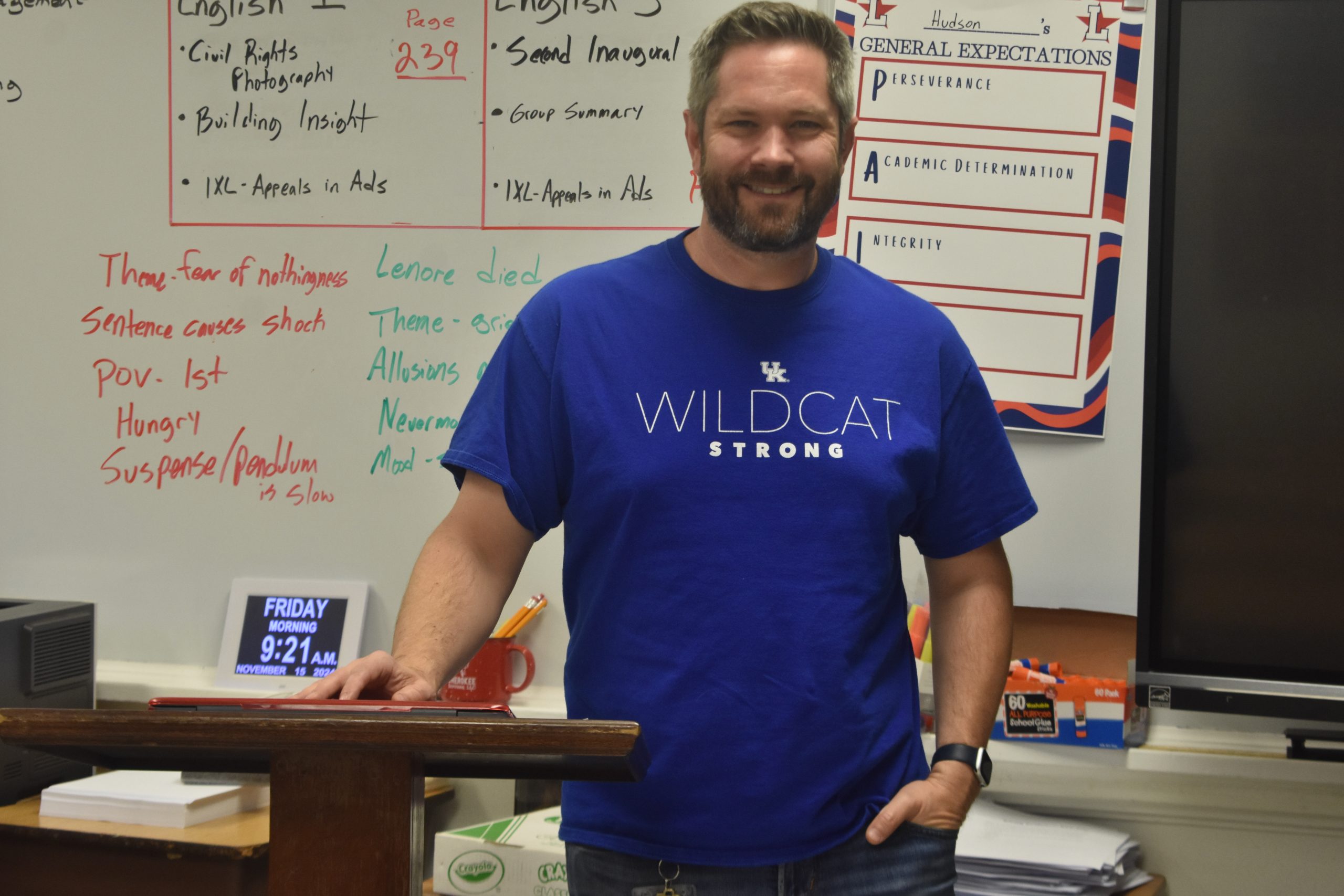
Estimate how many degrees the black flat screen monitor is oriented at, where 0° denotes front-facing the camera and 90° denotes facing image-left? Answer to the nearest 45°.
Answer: approximately 0°

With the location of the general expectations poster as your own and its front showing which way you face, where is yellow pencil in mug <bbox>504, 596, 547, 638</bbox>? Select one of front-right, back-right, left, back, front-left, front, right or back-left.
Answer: right

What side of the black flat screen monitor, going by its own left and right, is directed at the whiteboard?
right

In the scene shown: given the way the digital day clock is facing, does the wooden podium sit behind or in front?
in front

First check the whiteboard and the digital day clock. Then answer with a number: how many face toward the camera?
2
